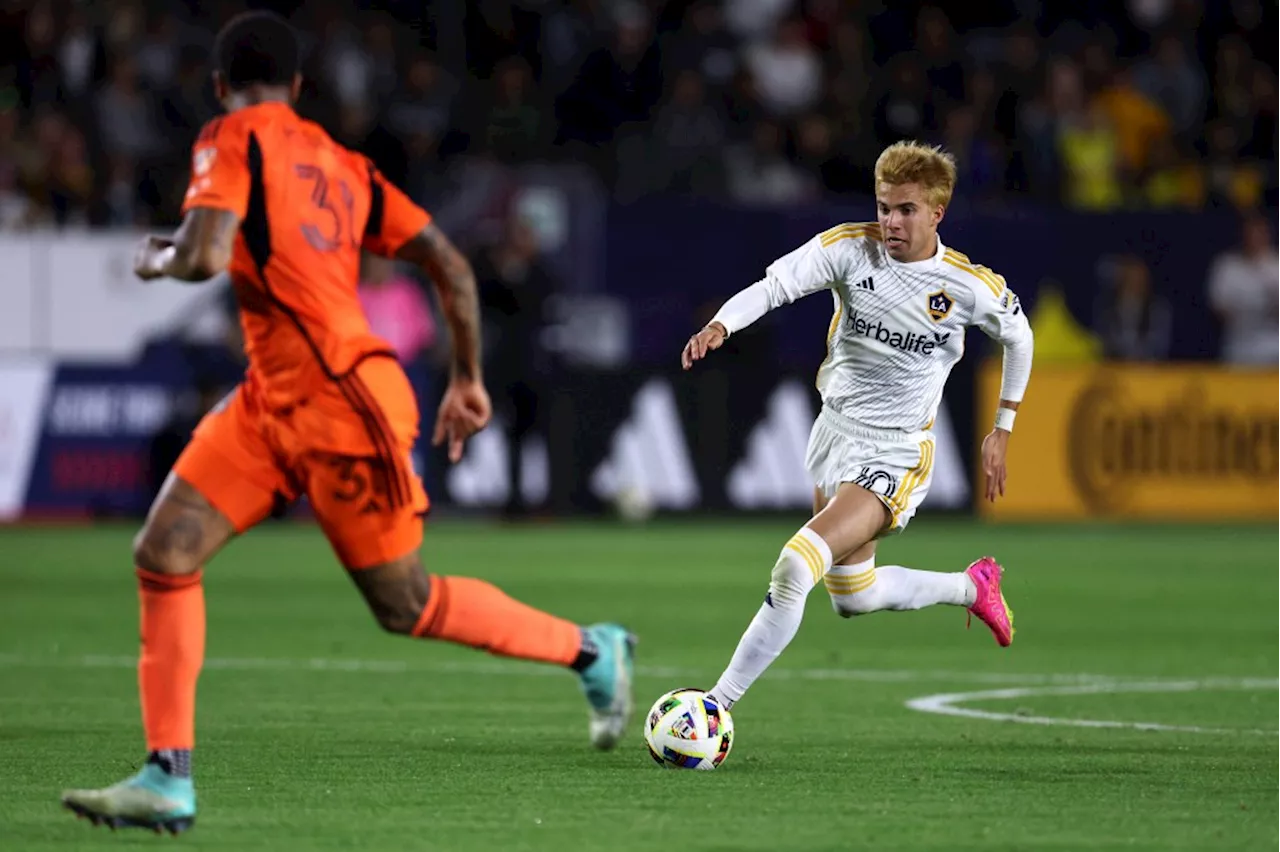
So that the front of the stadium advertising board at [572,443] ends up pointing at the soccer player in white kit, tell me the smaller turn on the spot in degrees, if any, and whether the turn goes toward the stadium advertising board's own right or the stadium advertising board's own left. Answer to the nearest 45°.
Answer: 0° — it already faces them

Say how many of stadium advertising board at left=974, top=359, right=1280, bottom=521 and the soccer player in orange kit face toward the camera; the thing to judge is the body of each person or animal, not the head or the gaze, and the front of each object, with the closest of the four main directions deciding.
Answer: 1

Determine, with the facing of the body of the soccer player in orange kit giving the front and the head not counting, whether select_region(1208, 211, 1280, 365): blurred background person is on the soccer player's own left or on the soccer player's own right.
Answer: on the soccer player's own right

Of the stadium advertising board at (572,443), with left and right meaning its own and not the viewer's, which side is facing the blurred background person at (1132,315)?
left

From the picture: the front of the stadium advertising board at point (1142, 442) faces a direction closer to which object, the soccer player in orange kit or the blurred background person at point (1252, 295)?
the soccer player in orange kit

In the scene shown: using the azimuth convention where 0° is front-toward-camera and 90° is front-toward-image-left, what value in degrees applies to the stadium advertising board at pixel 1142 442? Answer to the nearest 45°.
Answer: approximately 0°

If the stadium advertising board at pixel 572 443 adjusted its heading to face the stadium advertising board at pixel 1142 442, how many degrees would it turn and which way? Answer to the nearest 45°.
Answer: approximately 90° to its left

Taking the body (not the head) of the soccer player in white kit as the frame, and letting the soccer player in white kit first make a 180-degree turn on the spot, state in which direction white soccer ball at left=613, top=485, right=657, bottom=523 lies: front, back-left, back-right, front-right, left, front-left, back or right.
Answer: front-left

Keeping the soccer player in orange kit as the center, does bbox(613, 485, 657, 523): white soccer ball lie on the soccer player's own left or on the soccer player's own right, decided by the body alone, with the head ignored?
on the soccer player's own right

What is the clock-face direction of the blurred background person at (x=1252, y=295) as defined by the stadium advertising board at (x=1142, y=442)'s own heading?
The blurred background person is roughly at 7 o'clock from the stadium advertising board.

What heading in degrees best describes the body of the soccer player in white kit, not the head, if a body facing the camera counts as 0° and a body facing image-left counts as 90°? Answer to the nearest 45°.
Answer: approximately 45°
